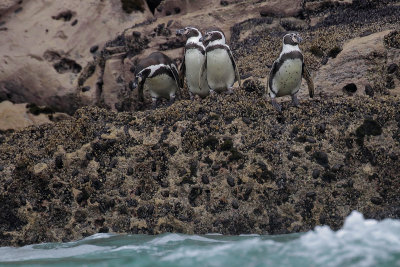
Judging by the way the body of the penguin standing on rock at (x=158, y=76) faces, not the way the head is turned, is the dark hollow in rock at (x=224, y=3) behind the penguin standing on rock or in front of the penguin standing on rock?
behind

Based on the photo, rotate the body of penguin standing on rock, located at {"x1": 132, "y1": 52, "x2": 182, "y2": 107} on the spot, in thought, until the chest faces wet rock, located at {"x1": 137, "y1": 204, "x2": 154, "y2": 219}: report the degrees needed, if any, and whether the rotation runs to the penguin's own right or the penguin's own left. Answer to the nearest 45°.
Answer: approximately 45° to the penguin's own left

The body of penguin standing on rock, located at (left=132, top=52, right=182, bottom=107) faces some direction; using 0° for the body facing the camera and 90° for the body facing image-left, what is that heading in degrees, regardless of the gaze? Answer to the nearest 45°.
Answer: approximately 45°

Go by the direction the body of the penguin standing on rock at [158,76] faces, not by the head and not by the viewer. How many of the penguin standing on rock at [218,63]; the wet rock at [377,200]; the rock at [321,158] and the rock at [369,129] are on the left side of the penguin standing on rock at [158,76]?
4

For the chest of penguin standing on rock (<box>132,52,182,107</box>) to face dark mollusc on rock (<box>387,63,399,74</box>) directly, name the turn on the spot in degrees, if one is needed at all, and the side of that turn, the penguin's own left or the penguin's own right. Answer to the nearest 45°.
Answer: approximately 135° to the penguin's own left

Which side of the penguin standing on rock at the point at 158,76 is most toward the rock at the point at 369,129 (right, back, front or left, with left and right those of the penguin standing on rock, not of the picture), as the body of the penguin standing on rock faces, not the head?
left

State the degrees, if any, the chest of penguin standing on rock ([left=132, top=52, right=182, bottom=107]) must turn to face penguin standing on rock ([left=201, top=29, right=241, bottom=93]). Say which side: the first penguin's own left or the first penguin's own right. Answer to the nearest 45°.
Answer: approximately 90° to the first penguin's own left

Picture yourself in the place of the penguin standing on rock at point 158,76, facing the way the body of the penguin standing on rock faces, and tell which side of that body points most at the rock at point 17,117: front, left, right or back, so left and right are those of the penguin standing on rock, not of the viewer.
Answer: right

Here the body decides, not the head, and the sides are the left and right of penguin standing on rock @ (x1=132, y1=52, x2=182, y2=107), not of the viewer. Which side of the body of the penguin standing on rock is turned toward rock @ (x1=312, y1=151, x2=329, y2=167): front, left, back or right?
left
